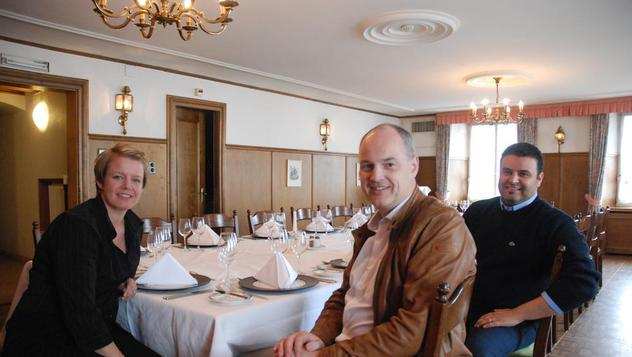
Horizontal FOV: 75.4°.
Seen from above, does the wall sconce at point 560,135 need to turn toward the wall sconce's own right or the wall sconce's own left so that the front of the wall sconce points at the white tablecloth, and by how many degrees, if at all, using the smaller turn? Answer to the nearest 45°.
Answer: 0° — it already faces it

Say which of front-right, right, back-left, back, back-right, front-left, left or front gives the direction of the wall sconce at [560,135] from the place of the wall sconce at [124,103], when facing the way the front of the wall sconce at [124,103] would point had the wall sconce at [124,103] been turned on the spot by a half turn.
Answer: back-right

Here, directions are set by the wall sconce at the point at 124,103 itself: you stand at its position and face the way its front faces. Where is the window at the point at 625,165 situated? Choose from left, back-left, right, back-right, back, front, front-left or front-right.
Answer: front-left

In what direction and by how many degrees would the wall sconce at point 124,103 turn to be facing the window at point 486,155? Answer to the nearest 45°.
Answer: approximately 45° to its left

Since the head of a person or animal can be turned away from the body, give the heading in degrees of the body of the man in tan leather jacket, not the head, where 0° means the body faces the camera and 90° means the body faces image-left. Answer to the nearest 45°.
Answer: approximately 45°

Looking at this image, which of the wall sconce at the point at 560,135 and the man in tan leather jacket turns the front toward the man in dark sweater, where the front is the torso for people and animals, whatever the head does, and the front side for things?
the wall sconce

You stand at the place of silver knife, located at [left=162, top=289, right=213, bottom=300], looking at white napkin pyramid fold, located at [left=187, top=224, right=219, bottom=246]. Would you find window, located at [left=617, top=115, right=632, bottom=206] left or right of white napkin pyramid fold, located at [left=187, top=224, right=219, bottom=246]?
right

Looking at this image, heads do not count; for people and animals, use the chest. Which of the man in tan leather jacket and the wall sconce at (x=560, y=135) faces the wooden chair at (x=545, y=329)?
the wall sconce

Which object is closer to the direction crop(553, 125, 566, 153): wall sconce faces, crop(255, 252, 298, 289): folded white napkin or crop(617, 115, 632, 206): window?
the folded white napkin

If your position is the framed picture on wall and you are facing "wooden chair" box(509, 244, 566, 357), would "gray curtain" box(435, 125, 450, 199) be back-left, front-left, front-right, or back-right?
back-left
